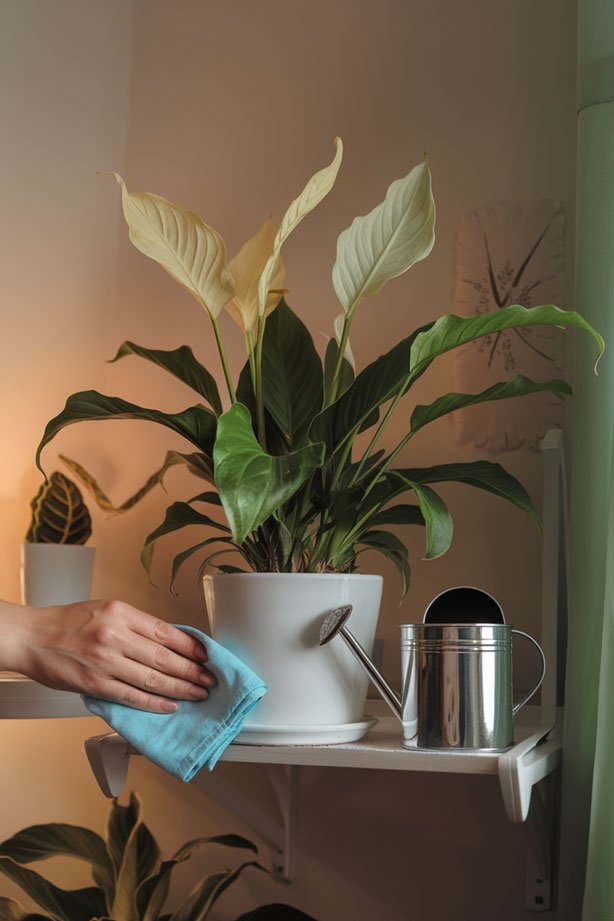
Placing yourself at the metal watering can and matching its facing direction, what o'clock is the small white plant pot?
The small white plant pot is roughly at 1 o'clock from the metal watering can.

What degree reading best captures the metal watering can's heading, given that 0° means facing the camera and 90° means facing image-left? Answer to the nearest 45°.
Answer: approximately 90°
